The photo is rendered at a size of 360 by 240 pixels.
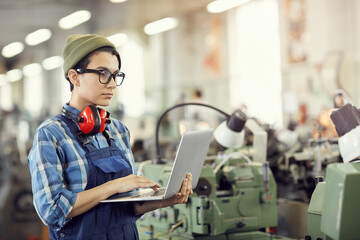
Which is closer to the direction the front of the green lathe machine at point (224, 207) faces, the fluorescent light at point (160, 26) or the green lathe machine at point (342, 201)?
the green lathe machine

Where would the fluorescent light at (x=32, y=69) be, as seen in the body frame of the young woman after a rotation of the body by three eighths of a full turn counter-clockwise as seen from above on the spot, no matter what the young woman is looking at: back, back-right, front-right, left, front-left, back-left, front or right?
front

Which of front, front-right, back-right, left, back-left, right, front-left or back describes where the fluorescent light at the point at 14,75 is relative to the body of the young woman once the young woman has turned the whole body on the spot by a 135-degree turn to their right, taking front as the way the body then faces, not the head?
right

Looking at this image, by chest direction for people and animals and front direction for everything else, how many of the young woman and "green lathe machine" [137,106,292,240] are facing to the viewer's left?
0

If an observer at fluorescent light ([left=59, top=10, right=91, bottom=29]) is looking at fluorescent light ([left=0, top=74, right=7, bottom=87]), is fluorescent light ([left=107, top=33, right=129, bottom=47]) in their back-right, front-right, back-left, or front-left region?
front-right

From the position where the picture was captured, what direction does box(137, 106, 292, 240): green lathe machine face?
facing the viewer

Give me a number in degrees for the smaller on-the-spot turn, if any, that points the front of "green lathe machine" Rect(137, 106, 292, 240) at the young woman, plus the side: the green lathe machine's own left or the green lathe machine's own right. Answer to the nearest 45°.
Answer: approximately 45° to the green lathe machine's own right

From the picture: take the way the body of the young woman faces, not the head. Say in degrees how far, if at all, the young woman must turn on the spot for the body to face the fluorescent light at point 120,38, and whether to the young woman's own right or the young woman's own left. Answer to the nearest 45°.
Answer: approximately 135° to the young woman's own left

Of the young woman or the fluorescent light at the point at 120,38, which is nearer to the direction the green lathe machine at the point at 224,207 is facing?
the young woman

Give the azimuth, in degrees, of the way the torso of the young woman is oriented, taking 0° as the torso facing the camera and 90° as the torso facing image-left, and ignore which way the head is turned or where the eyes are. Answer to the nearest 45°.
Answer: approximately 315°

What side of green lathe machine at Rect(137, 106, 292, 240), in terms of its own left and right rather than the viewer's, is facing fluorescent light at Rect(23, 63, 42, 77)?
back

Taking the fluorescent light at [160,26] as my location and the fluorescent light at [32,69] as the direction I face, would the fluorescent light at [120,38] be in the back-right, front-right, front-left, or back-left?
front-left

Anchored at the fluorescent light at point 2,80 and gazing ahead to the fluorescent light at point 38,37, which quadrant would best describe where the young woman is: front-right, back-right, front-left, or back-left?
front-right
